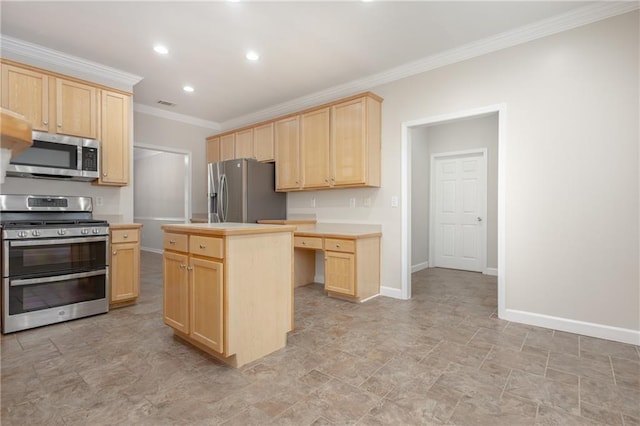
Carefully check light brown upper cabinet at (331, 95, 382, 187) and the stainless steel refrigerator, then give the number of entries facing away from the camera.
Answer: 0

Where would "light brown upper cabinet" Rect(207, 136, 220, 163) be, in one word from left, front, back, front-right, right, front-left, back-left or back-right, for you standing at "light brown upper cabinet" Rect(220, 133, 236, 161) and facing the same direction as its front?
right

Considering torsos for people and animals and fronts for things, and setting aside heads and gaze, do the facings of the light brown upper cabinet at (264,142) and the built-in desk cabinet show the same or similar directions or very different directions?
same or similar directions

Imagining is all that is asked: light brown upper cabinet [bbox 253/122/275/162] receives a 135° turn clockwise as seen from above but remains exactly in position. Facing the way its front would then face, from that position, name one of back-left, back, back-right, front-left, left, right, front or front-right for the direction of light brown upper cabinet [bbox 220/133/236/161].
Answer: front-left

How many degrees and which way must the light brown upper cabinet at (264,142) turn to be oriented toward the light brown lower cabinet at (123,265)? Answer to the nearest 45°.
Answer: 0° — it already faces it

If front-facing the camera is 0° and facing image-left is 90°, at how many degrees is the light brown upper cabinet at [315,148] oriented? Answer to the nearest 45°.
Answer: approximately 45°

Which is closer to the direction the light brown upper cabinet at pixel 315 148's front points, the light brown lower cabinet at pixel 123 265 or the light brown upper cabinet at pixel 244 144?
the light brown lower cabinet

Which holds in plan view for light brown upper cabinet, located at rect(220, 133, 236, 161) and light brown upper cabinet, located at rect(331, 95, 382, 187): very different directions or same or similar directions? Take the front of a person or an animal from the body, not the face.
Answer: same or similar directions

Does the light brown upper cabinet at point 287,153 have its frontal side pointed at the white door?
no

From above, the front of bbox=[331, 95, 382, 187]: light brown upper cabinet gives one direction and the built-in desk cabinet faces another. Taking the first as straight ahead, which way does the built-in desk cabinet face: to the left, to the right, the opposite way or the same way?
the same way

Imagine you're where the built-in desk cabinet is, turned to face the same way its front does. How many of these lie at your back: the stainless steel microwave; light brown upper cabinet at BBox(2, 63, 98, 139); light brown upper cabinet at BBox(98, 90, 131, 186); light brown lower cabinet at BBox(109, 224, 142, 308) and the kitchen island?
0

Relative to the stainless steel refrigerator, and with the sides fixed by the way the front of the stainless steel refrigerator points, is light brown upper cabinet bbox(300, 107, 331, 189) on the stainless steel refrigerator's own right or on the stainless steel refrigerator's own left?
on the stainless steel refrigerator's own left

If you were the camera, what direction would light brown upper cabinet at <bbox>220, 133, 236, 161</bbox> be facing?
facing the viewer and to the left of the viewer

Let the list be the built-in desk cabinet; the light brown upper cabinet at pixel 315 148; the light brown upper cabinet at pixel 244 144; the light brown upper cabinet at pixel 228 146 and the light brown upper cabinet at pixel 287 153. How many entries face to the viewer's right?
0

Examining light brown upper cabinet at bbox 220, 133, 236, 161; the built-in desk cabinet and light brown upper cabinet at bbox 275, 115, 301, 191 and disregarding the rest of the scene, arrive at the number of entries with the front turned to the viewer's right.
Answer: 0

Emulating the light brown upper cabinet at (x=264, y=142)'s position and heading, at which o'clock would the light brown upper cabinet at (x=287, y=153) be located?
the light brown upper cabinet at (x=287, y=153) is roughly at 9 o'clock from the light brown upper cabinet at (x=264, y=142).

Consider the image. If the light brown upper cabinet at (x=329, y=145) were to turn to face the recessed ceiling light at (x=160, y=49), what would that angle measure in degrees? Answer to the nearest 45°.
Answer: approximately 45° to its right

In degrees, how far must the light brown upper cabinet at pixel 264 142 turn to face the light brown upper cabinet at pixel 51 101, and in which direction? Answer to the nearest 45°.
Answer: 0° — it already faces it

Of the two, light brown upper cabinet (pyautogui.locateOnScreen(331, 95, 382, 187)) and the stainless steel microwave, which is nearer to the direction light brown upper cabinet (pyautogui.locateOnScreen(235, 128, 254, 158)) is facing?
the stainless steel microwave

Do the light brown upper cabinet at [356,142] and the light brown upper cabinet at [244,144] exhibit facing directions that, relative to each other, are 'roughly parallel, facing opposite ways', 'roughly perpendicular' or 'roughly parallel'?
roughly parallel

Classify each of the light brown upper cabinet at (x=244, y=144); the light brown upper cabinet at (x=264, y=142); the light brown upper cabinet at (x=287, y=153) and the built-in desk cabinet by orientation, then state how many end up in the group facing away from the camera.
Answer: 0

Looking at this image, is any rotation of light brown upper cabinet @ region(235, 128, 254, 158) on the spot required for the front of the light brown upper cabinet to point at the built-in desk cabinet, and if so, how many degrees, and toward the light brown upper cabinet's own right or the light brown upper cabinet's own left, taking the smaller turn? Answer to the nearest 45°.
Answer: approximately 90° to the light brown upper cabinet's own left
